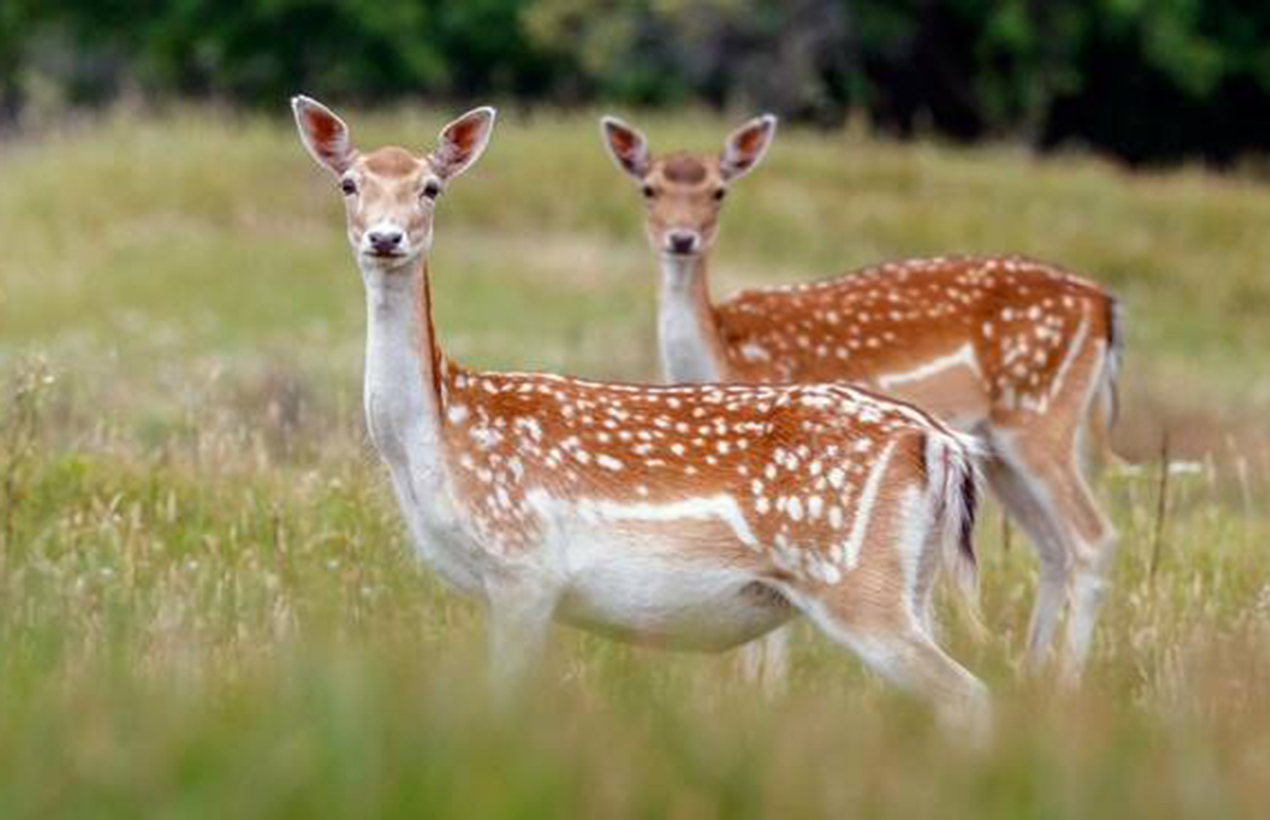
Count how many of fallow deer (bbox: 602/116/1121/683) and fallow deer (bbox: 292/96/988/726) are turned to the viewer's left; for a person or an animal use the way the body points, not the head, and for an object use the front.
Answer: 2

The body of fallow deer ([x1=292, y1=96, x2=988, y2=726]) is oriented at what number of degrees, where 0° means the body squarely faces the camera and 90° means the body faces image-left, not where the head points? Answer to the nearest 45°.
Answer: approximately 90°

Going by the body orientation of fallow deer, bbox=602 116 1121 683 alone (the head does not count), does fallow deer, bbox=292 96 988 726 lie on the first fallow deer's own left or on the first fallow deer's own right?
on the first fallow deer's own left

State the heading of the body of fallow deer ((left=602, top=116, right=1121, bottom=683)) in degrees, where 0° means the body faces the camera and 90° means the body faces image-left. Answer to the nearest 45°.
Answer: approximately 90°
